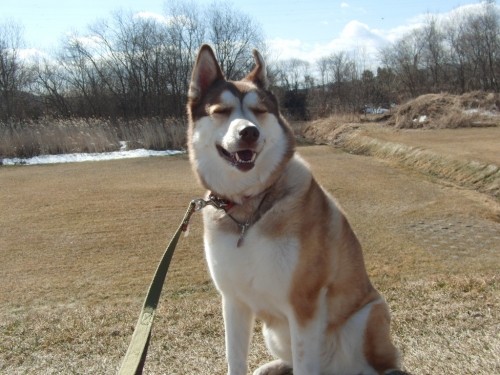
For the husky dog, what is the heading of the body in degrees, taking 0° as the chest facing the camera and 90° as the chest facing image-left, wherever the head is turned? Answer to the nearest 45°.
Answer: approximately 45°
